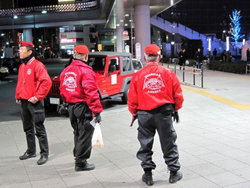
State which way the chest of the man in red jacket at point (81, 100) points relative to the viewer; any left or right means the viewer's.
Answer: facing away from the viewer and to the right of the viewer

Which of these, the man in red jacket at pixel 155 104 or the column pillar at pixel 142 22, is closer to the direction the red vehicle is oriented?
the man in red jacket

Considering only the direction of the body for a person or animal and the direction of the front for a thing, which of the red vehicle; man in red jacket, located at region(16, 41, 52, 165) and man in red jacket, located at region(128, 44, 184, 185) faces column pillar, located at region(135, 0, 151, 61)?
man in red jacket, located at region(128, 44, 184, 185)

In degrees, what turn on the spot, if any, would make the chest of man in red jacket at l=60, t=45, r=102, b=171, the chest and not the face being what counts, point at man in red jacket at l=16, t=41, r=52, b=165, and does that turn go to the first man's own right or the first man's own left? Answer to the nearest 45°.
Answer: approximately 90° to the first man's own left

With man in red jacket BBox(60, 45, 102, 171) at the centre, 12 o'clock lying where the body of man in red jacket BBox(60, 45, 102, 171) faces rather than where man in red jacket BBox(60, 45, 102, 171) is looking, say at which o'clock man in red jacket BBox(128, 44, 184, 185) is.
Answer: man in red jacket BBox(128, 44, 184, 185) is roughly at 3 o'clock from man in red jacket BBox(60, 45, 102, 171).

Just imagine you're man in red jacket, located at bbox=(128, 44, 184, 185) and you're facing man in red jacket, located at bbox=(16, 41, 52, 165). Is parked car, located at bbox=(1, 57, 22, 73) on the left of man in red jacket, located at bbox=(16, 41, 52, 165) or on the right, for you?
right

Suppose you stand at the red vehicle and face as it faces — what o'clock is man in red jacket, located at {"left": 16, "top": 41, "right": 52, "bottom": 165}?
The man in red jacket is roughly at 11 o'clock from the red vehicle.

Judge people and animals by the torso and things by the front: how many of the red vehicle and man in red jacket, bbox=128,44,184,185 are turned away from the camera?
1

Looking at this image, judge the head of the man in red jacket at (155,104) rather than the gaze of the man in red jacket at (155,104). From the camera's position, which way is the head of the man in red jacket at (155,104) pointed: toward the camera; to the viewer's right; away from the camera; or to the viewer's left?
away from the camera

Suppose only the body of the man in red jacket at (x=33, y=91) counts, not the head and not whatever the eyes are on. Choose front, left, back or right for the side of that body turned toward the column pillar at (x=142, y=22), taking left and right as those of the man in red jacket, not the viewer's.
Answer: back

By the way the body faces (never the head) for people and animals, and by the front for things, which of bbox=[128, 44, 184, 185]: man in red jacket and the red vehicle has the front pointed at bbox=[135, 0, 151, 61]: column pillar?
the man in red jacket

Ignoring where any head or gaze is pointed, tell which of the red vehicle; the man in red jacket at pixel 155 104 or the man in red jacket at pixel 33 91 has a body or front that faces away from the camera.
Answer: the man in red jacket at pixel 155 104

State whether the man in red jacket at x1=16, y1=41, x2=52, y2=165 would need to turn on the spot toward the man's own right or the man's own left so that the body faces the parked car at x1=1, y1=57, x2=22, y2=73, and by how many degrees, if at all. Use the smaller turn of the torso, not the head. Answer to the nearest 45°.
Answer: approximately 135° to the man's own right

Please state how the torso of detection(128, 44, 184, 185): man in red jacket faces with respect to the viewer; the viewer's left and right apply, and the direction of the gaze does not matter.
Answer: facing away from the viewer

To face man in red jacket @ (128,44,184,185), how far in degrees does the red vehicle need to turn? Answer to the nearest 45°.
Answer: approximately 45° to its left

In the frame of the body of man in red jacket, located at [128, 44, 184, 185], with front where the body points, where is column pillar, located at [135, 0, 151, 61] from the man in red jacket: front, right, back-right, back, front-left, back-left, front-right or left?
front
